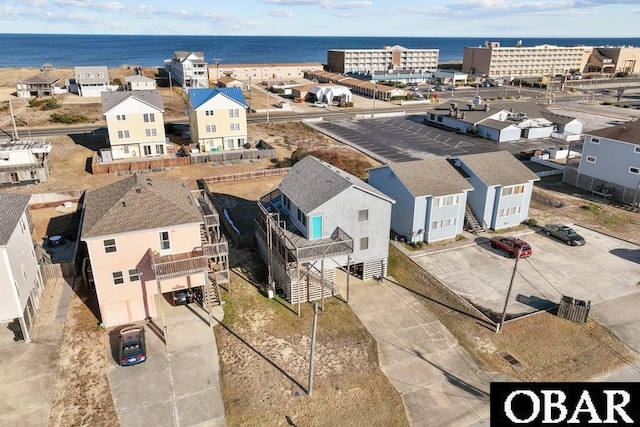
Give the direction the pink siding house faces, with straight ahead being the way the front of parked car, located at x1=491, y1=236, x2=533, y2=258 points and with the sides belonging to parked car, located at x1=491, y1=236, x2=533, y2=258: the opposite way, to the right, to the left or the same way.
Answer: the opposite way

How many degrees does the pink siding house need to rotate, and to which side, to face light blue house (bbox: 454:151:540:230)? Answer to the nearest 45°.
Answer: approximately 90° to its left

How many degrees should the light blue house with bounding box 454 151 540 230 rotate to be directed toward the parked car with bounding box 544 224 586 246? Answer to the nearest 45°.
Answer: approximately 45° to its left

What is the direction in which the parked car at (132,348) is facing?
away from the camera

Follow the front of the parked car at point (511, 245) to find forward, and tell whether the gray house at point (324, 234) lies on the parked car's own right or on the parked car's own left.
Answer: on the parked car's own left

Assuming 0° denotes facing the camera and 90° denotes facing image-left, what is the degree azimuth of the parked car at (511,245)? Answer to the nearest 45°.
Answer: approximately 135°

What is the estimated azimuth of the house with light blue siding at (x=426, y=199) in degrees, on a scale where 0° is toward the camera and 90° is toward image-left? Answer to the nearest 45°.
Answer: approximately 315°

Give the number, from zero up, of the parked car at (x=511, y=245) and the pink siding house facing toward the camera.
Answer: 1

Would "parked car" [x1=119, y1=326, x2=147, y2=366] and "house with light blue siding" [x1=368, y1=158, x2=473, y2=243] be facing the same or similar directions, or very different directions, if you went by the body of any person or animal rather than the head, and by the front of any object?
very different directions

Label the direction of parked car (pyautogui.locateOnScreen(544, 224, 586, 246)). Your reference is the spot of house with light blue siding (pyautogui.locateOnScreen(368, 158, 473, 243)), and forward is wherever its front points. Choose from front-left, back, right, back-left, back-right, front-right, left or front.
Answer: front-left

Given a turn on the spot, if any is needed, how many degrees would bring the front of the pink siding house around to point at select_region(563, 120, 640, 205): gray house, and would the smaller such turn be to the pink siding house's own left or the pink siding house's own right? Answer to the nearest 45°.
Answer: approximately 90° to the pink siding house's own left

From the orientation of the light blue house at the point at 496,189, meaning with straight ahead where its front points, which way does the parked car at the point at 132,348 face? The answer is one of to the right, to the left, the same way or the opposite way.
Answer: the opposite way

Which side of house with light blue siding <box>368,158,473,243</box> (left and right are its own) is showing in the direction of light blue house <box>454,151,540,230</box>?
left

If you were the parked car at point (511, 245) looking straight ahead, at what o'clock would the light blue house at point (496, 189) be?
The light blue house is roughly at 1 o'clock from the parked car.
